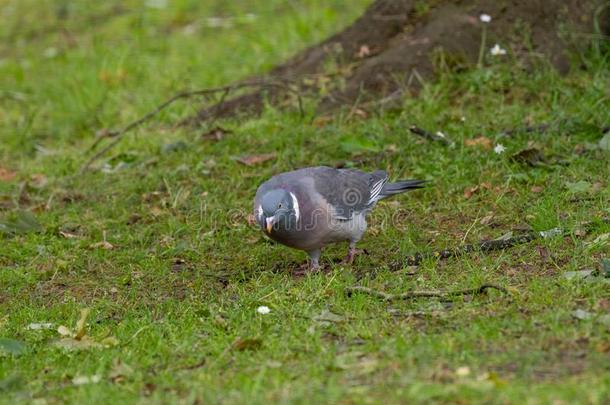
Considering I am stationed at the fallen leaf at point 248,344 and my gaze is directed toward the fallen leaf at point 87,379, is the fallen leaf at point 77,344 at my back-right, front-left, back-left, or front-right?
front-right

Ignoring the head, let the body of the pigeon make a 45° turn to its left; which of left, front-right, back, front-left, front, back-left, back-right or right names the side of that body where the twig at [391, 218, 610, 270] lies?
left

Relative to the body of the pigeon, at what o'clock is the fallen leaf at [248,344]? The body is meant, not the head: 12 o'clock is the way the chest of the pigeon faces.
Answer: The fallen leaf is roughly at 11 o'clock from the pigeon.

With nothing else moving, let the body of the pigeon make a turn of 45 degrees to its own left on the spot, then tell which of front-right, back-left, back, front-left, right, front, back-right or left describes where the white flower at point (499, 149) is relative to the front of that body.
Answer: back-left

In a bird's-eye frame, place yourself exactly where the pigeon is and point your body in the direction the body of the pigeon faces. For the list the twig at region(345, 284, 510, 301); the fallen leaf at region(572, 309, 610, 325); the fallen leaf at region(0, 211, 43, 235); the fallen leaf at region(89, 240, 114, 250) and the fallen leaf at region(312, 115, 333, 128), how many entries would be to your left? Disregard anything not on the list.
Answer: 2

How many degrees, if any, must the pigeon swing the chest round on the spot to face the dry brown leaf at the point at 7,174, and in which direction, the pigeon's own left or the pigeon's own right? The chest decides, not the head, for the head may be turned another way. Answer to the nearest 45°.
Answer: approximately 90° to the pigeon's own right

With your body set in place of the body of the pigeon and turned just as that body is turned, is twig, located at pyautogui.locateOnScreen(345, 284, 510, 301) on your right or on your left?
on your left

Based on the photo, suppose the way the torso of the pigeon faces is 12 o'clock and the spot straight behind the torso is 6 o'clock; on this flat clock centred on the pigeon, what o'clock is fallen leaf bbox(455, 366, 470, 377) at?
The fallen leaf is roughly at 10 o'clock from the pigeon.

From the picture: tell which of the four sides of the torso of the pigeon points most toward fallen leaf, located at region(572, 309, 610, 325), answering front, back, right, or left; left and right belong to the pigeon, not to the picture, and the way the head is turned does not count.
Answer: left

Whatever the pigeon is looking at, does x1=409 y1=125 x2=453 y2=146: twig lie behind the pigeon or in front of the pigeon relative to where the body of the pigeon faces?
behind

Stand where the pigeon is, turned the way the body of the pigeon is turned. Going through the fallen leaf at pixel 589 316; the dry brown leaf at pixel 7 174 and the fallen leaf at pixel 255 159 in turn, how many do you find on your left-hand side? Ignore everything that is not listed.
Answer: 1

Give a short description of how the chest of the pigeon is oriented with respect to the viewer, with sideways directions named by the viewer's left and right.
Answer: facing the viewer and to the left of the viewer

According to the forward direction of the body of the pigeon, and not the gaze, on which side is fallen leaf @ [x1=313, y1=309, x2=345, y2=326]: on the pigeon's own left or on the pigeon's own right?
on the pigeon's own left

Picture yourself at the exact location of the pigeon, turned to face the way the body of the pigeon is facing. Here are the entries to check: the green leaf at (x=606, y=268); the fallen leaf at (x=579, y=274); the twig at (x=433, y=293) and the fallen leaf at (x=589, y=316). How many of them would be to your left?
4

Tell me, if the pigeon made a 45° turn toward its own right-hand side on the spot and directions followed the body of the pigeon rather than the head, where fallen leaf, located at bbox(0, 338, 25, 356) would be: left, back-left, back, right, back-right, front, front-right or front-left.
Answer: front-left
